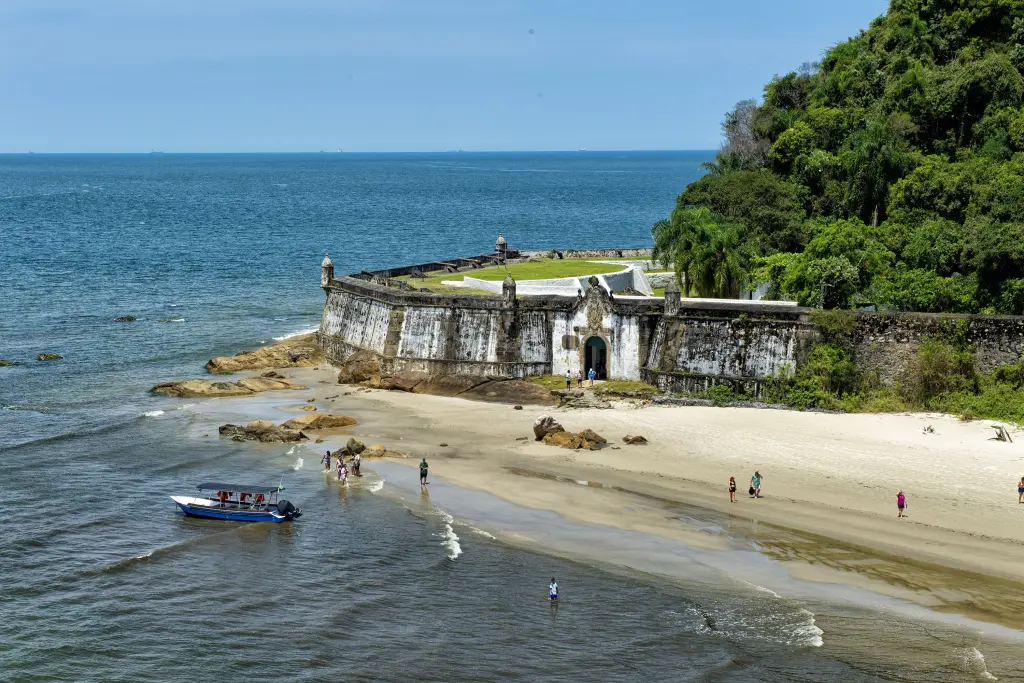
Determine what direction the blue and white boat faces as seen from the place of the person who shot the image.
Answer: facing to the left of the viewer

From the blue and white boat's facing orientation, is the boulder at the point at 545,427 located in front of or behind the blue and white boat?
behind

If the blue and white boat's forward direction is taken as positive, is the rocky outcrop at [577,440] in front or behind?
behind
